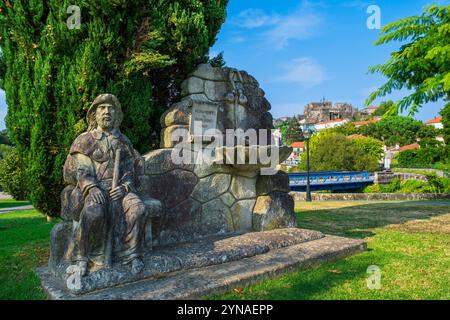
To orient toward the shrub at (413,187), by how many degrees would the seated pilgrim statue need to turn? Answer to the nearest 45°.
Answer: approximately 135° to its left

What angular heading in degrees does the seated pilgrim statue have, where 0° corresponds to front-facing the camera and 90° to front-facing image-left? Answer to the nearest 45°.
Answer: approximately 0°

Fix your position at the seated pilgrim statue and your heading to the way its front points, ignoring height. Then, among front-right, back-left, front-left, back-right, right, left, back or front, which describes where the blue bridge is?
back-left
